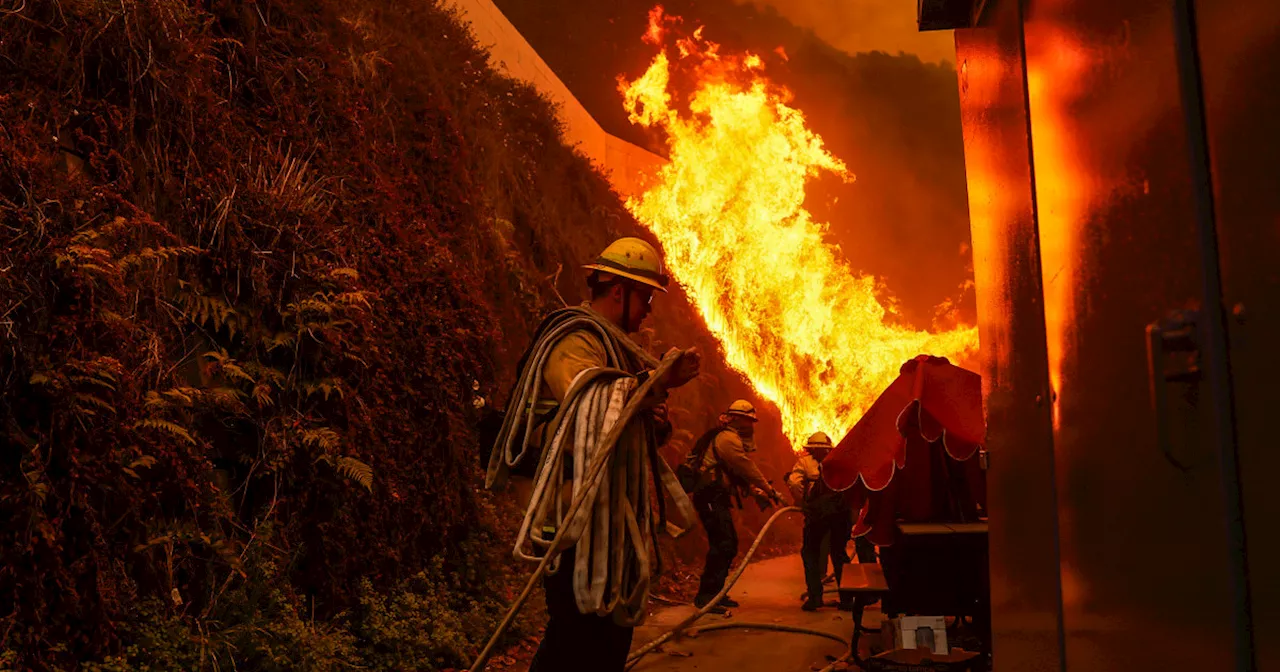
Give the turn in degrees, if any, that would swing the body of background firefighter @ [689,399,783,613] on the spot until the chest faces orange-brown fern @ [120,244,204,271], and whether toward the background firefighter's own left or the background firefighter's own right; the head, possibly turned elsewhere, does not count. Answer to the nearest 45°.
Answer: approximately 135° to the background firefighter's own right

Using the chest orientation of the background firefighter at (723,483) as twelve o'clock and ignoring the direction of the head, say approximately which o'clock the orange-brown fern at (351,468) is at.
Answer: The orange-brown fern is roughly at 4 o'clock from the background firefighter.

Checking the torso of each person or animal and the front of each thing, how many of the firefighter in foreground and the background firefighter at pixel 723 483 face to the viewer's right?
2

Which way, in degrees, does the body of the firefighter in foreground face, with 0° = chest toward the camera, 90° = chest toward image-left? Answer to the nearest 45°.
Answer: approximately 270°

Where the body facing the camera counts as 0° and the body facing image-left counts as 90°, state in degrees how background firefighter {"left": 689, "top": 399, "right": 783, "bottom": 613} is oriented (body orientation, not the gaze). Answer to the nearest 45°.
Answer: approximately 270°

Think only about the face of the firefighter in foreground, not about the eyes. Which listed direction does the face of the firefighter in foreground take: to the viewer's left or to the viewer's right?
to the viewer's right

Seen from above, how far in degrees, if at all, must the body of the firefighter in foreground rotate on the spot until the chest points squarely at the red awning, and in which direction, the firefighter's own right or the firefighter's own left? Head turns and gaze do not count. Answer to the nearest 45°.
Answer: approximately 45° to the firefighter's own left

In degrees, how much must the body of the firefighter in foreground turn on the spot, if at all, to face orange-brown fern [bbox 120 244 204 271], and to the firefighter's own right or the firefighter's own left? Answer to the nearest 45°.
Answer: approximately 135° to the firefighter's own left
